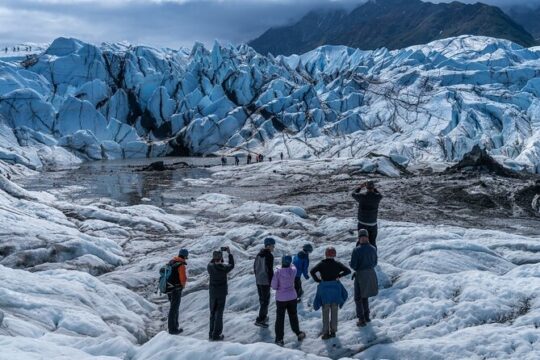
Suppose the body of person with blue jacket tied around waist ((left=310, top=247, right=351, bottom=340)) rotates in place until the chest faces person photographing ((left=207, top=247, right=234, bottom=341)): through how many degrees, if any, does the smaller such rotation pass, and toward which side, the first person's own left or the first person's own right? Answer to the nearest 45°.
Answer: approximately 90° to the first person's own left

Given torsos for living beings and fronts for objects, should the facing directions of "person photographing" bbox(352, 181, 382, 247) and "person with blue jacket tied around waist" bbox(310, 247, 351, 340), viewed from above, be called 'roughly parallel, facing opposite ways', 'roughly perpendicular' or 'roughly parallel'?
roughly parallel

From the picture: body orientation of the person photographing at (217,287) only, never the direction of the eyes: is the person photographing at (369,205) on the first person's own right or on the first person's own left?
on the first person's own right

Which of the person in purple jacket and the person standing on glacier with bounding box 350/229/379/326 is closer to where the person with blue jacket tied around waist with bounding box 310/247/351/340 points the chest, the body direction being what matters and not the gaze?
the person standing on glacier

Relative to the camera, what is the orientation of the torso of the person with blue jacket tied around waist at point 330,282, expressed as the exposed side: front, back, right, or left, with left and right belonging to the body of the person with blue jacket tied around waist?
back

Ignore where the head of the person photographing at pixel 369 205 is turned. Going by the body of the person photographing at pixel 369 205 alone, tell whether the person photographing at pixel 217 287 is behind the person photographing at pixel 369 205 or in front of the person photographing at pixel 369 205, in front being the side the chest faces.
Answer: behind

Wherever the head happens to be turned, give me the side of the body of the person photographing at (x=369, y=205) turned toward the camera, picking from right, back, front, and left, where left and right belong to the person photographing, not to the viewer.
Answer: back

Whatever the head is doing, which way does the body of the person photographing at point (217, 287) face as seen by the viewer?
away from the camera

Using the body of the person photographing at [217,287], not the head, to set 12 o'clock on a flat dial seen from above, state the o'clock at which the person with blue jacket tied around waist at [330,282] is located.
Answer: The person with blue jacket tied around waist is roughly at 4 o'clock from the person photographing.

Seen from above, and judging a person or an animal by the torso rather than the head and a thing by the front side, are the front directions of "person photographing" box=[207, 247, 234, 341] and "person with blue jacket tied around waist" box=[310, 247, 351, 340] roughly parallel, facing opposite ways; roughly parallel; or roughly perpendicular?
roughly parallel

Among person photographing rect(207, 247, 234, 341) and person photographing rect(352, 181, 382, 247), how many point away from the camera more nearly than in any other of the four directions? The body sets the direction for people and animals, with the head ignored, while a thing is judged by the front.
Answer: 2

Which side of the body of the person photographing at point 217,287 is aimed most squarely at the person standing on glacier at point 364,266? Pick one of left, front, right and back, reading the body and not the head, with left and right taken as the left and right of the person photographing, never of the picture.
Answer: right

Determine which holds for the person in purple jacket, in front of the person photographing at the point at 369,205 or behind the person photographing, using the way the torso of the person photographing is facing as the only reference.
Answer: behind
